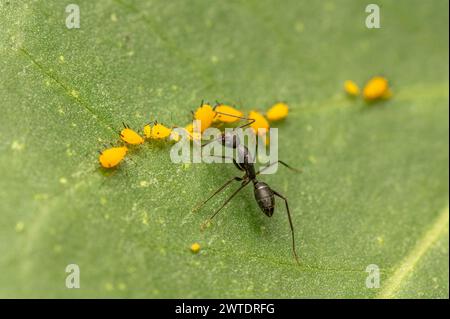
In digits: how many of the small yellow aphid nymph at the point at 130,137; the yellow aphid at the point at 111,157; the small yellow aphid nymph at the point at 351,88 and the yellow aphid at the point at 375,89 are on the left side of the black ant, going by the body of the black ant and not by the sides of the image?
2

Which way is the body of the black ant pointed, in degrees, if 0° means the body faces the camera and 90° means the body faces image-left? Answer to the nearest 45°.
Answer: approximately 135°
